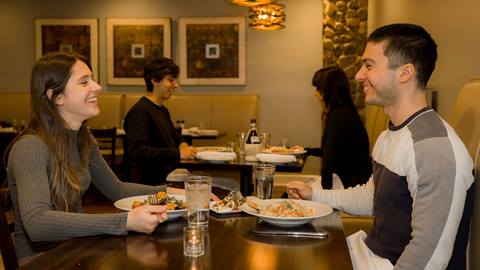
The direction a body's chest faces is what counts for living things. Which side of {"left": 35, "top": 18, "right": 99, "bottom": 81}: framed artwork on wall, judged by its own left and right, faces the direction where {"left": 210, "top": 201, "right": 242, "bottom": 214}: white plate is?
front

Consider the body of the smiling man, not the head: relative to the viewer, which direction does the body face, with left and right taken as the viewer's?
facing to the left of the viewer

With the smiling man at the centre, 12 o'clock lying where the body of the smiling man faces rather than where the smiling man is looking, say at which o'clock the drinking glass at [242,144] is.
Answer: The drinking glass is roughly at 2 o'clock from the smiling man.

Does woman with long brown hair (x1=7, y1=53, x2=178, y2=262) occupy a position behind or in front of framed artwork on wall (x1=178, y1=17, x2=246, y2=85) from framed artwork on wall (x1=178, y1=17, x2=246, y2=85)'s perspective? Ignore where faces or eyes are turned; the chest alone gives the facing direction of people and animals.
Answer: in front

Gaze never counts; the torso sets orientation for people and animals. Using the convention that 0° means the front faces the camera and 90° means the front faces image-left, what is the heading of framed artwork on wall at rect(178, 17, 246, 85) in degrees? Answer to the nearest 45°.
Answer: approximately 0°

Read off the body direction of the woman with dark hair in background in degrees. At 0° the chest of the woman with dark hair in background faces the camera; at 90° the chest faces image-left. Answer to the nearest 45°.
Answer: approximately 90°

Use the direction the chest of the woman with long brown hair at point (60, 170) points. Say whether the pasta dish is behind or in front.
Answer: in front

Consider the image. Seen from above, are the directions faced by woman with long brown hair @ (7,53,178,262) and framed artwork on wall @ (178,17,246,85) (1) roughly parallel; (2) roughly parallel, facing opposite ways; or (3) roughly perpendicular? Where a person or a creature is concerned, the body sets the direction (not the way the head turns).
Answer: roughly perpendicular

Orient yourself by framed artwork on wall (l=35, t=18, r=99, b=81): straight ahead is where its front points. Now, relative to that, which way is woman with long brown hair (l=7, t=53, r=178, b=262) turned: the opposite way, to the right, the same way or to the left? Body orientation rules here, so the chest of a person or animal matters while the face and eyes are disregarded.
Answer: to the left

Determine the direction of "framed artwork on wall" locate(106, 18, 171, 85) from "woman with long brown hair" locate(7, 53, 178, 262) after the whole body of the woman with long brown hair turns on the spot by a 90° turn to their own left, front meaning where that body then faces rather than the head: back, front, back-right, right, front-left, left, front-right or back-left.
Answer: front

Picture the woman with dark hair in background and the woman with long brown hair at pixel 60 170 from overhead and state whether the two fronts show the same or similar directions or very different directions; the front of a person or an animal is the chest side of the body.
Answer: very different directions

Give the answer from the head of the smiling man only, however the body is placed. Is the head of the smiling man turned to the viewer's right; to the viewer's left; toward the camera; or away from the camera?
to the viewer's left

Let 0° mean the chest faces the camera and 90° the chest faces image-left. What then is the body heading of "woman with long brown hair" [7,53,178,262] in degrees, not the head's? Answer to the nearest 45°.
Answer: approximately 270°
